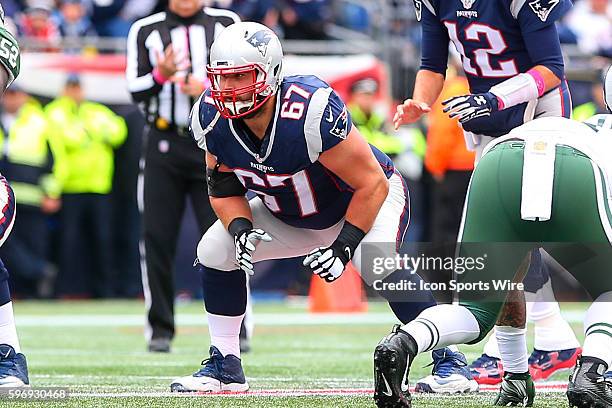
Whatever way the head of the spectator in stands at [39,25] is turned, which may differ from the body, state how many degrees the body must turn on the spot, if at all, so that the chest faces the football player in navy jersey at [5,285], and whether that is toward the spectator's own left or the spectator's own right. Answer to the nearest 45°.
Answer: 0° — they already face them

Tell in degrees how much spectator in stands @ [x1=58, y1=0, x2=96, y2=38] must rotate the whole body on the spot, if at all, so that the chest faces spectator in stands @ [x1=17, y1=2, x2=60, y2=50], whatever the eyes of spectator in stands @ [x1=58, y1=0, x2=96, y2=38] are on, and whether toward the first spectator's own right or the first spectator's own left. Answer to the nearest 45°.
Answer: approximately 45° to the first spectator's own right

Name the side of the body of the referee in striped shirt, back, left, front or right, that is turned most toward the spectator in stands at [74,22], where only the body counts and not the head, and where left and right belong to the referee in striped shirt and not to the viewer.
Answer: back

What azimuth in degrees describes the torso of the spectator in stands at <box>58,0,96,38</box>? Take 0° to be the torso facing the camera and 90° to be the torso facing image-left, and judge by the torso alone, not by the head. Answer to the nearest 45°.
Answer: approximately 0°

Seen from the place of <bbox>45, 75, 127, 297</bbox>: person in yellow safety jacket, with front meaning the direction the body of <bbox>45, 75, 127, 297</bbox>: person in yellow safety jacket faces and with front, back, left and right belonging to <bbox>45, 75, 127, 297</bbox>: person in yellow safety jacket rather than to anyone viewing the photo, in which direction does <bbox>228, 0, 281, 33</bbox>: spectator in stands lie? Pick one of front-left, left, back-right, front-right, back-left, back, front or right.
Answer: back-left

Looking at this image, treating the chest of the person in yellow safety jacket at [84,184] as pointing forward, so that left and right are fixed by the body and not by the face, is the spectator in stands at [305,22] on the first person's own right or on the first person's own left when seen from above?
on the first person's own left

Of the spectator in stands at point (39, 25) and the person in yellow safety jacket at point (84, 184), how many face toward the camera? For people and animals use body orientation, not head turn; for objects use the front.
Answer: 2
